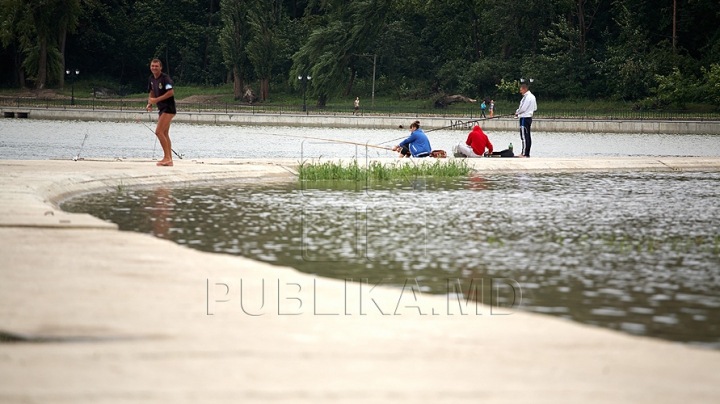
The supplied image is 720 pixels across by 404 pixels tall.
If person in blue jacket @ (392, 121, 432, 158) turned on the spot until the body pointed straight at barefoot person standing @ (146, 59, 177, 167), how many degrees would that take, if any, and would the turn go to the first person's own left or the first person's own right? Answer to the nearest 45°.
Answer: approximately 45° to the first person's own left

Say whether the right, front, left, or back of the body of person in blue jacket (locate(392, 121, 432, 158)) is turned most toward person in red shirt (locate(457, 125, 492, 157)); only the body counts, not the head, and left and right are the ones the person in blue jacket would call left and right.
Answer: back

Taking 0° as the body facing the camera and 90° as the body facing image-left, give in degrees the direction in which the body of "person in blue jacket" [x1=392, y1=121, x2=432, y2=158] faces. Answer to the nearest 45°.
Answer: approximately 90°

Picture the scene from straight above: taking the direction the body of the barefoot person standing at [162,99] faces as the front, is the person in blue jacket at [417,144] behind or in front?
behind

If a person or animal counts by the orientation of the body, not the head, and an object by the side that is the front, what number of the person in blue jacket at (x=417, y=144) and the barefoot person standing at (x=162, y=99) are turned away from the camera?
0

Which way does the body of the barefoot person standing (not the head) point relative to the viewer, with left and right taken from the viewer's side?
facing the viewer and to the left of the viewer
